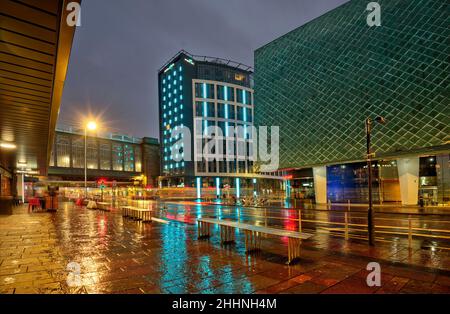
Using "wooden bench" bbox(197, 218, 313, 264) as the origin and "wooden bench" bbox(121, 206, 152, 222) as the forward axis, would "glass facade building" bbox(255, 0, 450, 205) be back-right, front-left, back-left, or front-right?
front-right

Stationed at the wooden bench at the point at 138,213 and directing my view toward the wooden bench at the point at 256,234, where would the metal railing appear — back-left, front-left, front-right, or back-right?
front-left

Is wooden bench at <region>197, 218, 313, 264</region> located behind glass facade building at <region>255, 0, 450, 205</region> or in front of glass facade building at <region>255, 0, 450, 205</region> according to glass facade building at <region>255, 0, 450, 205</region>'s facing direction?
in front

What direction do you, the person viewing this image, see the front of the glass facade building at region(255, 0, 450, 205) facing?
facing the viewer and to the left of the viewer

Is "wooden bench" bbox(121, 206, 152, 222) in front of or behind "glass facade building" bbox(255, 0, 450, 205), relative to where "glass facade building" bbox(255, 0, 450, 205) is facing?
in front
